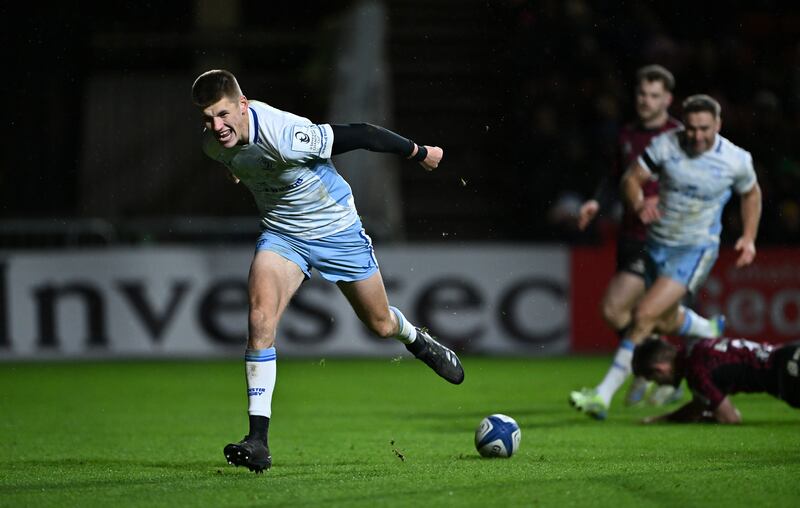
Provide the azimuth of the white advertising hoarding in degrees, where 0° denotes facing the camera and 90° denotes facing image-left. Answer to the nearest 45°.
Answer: approximately 0°

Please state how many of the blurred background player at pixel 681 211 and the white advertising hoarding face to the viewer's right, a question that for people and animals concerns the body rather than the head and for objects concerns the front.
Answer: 0

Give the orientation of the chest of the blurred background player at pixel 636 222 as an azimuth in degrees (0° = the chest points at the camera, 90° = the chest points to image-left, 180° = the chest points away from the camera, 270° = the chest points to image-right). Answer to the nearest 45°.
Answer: approximately 45°

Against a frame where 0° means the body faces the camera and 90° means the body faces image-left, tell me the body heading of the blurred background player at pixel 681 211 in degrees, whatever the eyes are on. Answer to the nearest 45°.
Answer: approximately 45°

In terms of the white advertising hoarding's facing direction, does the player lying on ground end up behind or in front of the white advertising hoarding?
in front

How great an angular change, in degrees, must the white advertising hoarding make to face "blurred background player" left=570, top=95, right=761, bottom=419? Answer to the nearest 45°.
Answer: approximately 45° to its left
